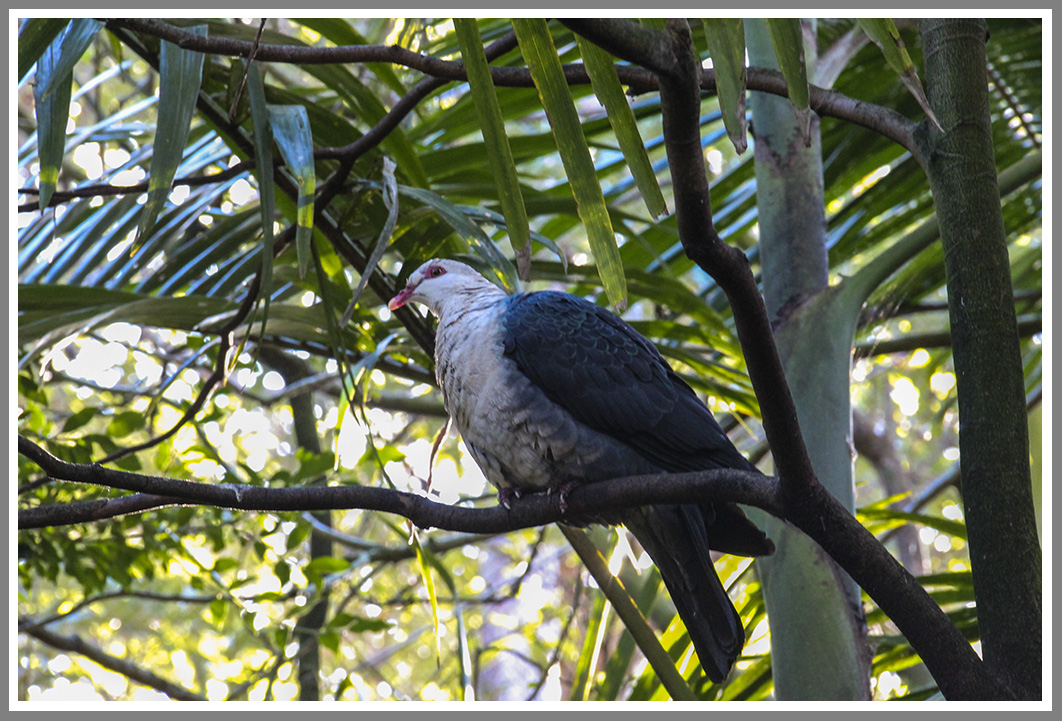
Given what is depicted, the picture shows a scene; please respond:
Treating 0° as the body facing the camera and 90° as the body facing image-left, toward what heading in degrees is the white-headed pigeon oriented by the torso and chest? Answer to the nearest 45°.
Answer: approximately 90°
